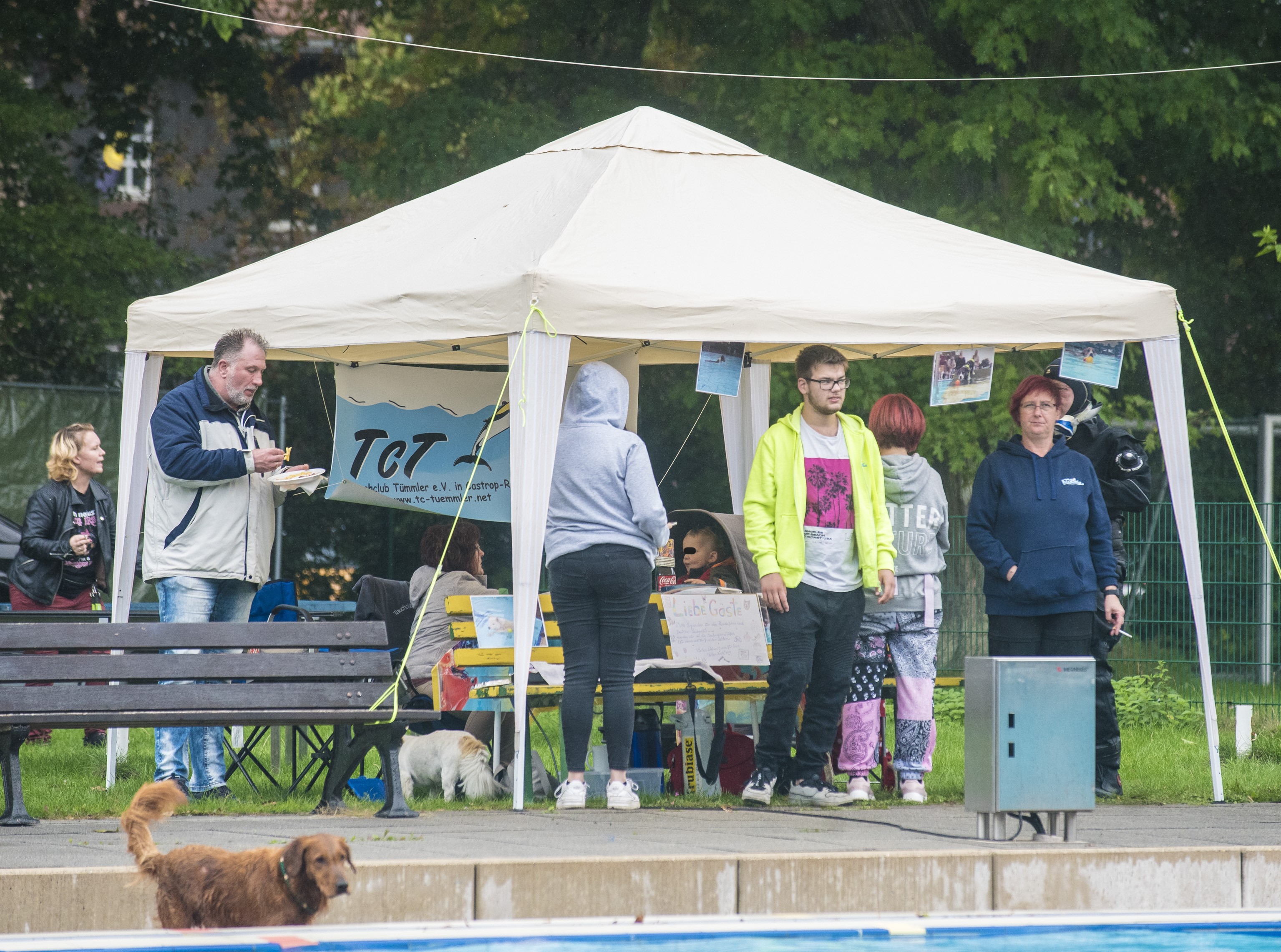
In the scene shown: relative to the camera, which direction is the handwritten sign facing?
toward the camera

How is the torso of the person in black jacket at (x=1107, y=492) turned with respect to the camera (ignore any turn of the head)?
to the viewer's left

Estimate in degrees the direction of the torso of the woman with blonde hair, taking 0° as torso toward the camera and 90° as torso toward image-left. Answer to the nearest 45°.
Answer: approximately 315°

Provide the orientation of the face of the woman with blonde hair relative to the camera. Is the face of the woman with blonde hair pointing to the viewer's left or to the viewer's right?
to the viewer's right

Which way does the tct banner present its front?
toward the camera

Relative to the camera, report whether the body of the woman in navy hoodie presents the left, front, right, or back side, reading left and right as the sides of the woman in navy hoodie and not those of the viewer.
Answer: front

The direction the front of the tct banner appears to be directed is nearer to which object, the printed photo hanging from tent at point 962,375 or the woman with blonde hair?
the printed photo hanging from tent

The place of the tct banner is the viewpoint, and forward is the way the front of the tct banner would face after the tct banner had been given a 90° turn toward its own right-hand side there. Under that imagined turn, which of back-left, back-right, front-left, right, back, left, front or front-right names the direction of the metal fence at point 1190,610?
back

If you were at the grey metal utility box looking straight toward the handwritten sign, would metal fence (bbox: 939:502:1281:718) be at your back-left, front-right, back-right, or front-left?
front-right

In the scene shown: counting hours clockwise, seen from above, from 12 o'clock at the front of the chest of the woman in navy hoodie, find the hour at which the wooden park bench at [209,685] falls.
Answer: The wooden park bench is roughly at 2 o'clock from the woman in navy hoodie.

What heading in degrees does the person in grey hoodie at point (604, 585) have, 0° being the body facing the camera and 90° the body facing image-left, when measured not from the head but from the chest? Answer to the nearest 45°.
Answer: approximately 180°

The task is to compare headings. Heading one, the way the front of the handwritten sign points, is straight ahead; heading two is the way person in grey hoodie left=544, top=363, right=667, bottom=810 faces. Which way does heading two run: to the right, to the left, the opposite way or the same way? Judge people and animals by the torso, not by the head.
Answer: the opposite way
